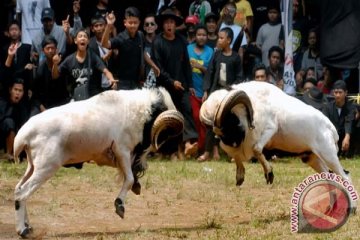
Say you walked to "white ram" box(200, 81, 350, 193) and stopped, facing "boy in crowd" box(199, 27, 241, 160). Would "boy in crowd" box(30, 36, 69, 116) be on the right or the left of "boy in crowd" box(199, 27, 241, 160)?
left

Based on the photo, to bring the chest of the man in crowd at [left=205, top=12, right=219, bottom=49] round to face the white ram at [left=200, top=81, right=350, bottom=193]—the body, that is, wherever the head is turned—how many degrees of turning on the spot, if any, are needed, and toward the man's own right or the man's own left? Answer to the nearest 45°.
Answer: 0° — they already face it

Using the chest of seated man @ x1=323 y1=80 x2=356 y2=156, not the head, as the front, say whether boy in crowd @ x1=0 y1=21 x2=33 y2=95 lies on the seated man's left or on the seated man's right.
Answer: on the seated man's right

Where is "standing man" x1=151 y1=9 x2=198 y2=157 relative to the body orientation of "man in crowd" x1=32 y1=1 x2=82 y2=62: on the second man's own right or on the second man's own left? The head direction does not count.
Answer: on the second man's own left

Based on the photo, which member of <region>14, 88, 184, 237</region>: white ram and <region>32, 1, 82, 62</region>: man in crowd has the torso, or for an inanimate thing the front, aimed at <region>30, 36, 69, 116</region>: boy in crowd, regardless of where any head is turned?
<region>32, 1, 82, 62</region>: man in crowd

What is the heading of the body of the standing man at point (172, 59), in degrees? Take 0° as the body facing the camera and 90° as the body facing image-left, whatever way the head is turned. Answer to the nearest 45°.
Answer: approximately 0°

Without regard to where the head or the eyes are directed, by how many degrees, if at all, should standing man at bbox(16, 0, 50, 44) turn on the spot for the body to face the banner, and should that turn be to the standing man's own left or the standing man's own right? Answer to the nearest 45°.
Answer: approximately 90° to the standing man's own left

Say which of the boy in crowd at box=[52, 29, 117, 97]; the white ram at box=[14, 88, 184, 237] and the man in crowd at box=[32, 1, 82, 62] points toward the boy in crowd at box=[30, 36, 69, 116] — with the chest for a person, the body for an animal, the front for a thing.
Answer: the man in crowd at box=[32, 1, 82, 62]

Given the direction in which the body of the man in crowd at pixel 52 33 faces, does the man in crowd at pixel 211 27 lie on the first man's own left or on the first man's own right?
on the first man's own left
